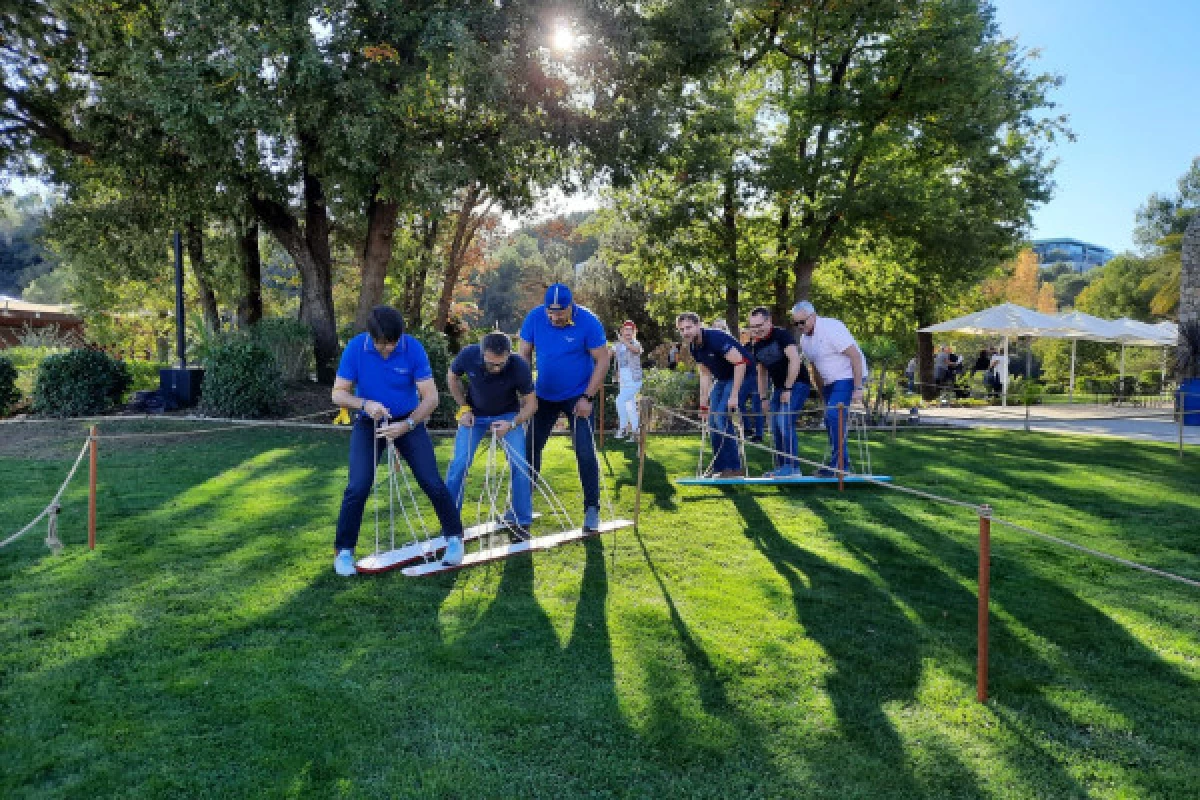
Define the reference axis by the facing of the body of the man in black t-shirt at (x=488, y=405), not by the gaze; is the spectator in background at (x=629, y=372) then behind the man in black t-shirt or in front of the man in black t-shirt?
behind

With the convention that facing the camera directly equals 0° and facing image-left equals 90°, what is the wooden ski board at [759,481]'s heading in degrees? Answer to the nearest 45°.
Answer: approximately 90°

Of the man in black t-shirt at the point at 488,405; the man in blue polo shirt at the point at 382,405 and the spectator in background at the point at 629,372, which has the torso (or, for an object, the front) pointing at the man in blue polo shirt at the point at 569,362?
the spectator in background

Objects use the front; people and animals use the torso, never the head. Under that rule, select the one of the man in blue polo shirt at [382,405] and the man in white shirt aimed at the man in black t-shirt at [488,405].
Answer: the man in white shirt

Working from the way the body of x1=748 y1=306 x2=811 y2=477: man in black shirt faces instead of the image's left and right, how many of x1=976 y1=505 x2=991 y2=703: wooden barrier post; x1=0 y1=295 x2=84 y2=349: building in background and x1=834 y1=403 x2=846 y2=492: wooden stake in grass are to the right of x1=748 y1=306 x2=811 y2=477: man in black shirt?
1

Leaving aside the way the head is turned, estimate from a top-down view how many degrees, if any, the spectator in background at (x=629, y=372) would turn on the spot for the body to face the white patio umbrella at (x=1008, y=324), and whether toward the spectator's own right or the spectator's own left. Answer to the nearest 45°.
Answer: approximately 135° to the spectator's own left

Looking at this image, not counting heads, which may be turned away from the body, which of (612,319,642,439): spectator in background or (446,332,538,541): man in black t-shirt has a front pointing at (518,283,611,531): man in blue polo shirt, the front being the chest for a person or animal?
the spectator in background
